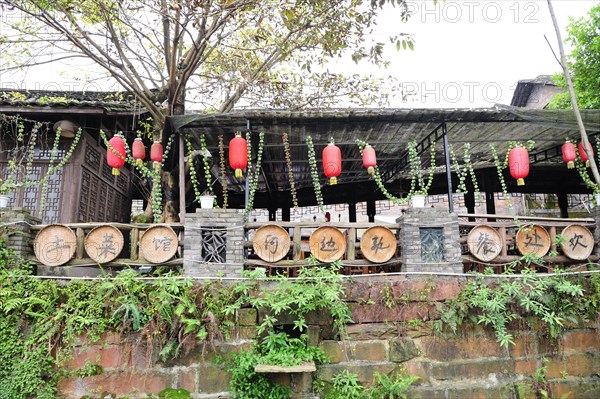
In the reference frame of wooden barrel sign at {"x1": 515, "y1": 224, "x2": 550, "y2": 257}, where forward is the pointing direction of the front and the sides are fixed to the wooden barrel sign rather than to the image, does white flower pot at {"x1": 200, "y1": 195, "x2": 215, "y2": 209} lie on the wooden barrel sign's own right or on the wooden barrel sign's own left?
on the wooden barrel sign's own right

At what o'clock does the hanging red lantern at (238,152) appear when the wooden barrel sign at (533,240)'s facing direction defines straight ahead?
The hanging red lantern is roughly at 2 o'clock from the wooden barrel sign.

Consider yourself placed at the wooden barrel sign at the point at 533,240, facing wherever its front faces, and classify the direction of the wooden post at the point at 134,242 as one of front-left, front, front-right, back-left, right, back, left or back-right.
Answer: front-right

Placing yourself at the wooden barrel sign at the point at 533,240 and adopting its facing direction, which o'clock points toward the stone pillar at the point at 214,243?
The stone pillar is roughly at 2 o'clock from the wooden barrel sign.

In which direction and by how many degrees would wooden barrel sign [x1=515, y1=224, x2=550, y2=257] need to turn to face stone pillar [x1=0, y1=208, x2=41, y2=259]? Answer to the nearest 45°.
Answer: approximately 45° to its right

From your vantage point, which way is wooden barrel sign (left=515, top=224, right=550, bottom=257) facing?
toward the camera

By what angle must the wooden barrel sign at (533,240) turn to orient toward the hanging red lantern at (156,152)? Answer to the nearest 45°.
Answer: approximately 45° to its right
